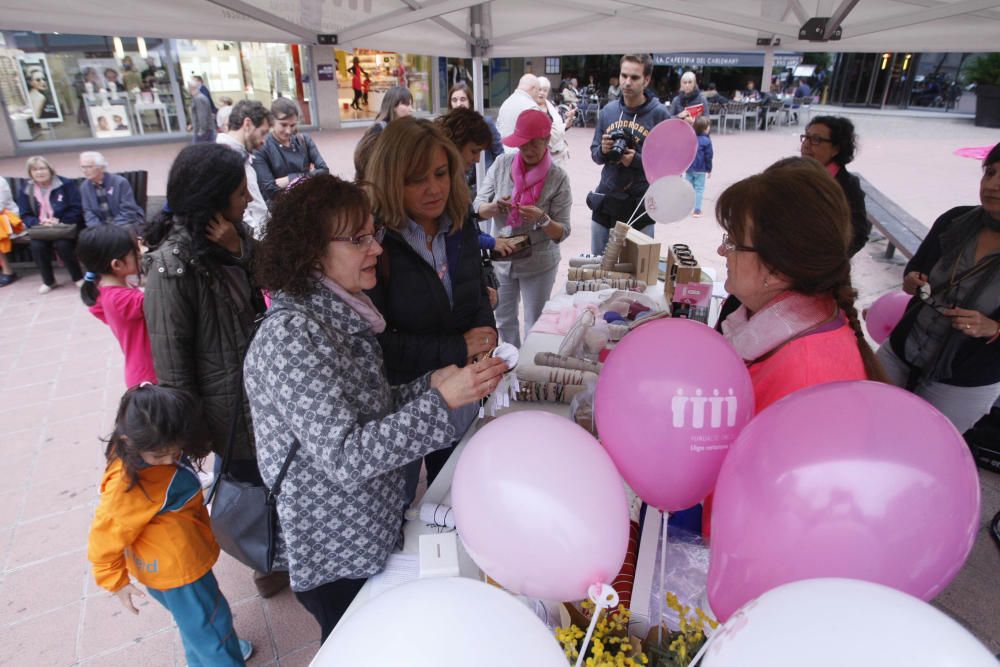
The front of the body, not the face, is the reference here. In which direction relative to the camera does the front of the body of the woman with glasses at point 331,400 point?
to the viewer's right

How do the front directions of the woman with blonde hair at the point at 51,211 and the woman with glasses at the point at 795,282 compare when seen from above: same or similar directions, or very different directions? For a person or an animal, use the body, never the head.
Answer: very different directions

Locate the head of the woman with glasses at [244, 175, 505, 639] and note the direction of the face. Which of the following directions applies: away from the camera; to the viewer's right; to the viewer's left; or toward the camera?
to the viewer's right

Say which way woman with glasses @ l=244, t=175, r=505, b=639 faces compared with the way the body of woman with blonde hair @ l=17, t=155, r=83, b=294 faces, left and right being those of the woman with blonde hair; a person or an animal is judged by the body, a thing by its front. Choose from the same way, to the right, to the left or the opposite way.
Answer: to the left

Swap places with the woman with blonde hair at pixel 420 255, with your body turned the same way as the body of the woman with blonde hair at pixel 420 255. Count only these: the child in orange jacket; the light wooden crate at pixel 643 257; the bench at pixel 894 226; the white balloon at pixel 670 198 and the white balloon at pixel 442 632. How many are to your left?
3

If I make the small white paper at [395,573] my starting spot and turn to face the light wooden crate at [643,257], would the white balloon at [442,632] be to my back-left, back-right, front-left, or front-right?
back-right

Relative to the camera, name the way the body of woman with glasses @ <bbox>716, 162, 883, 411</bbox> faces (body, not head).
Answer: to the viewer's left

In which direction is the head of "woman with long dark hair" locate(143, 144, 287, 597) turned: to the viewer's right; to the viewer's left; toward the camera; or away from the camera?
to the viewer's right

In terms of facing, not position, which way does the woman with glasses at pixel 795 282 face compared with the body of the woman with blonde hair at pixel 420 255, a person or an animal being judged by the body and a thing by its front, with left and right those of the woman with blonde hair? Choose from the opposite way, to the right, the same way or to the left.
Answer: the opposite way

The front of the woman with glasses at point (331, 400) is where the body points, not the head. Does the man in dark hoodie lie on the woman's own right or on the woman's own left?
on the woman's own left

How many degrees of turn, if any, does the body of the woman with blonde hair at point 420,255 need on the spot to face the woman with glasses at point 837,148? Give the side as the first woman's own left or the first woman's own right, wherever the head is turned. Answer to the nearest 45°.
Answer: approximately 90° to the first woman's own left
